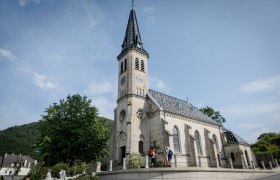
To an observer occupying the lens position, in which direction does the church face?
facing the viewer and to the left of the viewer

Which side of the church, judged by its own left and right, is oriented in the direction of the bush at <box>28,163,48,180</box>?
front

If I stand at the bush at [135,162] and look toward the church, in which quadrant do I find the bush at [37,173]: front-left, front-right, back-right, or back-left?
back-left

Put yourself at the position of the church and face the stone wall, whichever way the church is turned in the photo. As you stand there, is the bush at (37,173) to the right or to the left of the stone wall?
right
